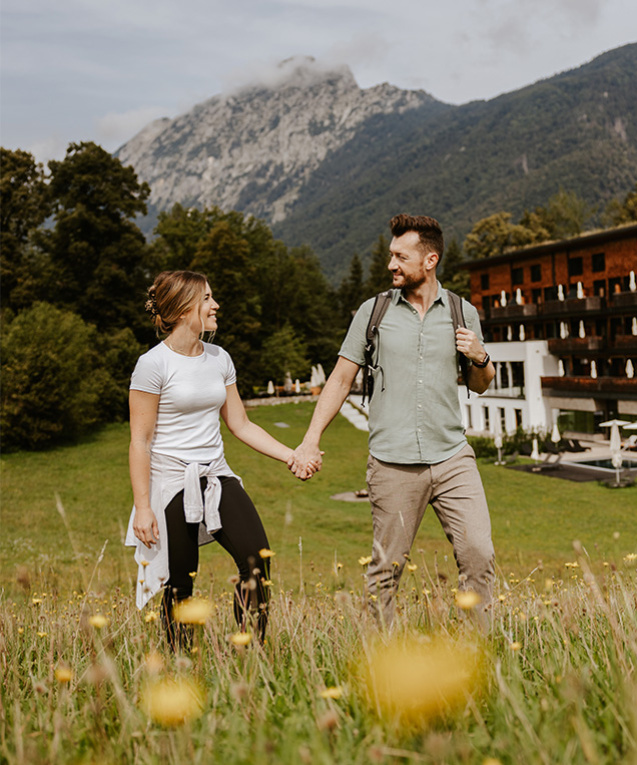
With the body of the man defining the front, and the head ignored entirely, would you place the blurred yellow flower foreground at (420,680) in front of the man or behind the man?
in front

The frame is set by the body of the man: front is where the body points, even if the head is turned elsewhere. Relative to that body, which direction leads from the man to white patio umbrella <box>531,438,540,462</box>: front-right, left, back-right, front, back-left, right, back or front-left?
back

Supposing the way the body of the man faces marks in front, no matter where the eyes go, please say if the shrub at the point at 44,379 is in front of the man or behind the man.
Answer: behind

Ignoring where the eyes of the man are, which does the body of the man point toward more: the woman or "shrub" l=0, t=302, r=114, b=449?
the woman

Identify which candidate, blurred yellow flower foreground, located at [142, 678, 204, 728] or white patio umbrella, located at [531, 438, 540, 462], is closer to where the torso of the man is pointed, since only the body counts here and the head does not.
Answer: the blurred yellow flower foreground

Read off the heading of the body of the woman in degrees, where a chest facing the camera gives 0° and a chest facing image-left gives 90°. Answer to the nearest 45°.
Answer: approximately 315°

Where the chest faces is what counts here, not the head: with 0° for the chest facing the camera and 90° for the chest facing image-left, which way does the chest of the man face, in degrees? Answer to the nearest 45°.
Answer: approximately 0°

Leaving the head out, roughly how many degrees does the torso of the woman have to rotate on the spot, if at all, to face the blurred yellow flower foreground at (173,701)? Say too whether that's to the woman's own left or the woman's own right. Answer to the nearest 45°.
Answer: approximately 45° to the woman's own right

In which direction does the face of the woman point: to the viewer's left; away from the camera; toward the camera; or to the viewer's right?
to the viewer's right

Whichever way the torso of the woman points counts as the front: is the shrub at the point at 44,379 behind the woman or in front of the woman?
behind

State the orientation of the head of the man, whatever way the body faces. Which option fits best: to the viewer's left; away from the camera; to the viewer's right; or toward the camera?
to the viewer's left

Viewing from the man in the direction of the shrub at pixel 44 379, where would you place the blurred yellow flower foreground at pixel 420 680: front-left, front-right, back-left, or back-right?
back-left

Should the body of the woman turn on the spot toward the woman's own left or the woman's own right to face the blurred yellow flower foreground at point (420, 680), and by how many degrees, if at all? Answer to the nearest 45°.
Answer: approximately 45° to the woman's own right

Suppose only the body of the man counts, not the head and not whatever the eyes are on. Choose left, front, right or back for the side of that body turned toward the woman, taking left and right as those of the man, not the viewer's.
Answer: right

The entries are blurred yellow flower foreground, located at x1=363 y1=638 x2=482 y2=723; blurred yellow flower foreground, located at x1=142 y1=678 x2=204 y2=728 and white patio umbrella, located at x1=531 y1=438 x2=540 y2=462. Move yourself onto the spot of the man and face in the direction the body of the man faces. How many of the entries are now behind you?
1

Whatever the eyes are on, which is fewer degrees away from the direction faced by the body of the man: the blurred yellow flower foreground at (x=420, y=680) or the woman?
the blurred yellow flower foreground

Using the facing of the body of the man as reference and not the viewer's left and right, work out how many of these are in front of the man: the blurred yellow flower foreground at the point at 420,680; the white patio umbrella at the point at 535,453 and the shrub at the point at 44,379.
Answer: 1
